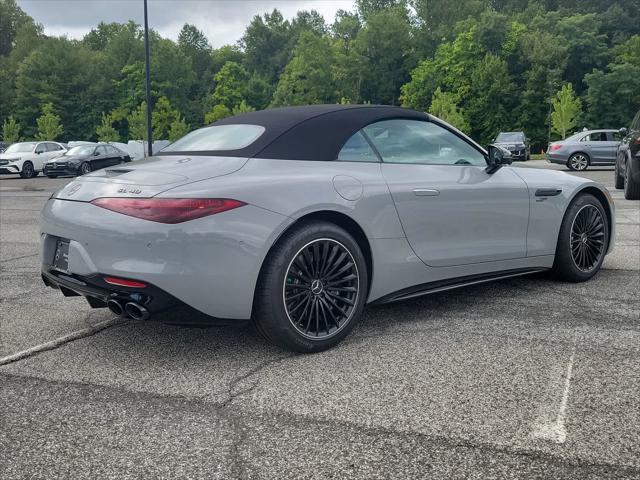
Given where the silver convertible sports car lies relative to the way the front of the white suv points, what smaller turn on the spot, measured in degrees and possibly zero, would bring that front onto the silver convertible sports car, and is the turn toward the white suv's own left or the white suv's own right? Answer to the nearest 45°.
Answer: approximately 45° to the white suv's own left

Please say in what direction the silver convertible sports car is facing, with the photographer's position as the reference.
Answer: facing away from the viewer and to the right of the viewer

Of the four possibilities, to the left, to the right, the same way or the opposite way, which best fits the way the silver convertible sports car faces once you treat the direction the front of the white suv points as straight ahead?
the opposite way

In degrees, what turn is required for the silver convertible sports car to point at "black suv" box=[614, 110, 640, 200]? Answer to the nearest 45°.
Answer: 0° — it already faces it

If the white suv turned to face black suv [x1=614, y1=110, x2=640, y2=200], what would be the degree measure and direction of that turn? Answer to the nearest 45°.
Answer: approximately 90° to its left

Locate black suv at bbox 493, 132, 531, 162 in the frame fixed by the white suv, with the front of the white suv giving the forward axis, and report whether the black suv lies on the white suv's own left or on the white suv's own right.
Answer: on the white suv's own left

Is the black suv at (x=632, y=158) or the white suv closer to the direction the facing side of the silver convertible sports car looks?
the black suv

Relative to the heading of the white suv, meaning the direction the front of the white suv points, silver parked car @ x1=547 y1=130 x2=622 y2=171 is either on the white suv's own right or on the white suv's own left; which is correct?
on the white suv's own left

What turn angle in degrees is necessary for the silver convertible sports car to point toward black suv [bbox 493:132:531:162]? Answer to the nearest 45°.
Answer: approximately 45° to its left

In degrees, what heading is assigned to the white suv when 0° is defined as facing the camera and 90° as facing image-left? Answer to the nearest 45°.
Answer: approximately 45°
